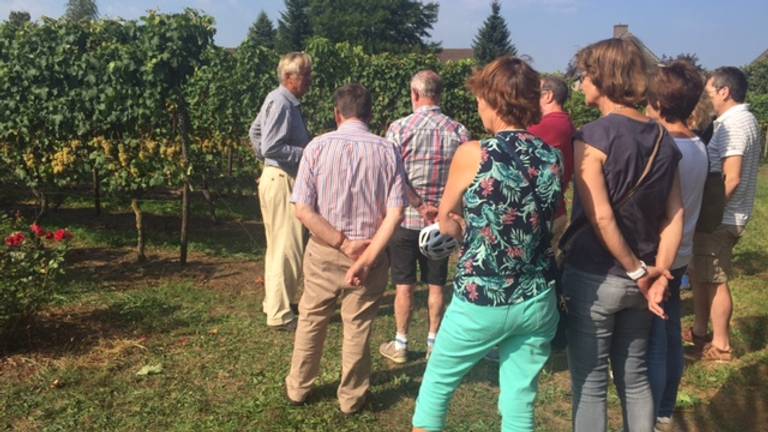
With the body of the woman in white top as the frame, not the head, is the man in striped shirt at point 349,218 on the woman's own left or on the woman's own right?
on the woman's own left

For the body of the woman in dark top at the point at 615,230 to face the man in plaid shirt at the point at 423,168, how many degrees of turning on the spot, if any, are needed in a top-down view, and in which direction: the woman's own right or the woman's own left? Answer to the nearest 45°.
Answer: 0° — they already face them

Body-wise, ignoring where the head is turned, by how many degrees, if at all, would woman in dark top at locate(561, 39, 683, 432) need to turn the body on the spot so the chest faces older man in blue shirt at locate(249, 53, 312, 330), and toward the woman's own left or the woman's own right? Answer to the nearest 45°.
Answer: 0° — they already face them

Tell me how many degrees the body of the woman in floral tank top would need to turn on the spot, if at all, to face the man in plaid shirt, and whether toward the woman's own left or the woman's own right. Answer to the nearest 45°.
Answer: approximately 45° to the woman's own right

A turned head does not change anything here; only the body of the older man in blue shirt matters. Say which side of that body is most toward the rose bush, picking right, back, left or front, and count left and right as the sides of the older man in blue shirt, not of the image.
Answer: back

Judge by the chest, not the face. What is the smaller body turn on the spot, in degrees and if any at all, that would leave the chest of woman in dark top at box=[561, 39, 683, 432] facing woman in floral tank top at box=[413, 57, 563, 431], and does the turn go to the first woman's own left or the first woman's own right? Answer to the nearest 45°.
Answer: approximately 90° to the first woman's own left

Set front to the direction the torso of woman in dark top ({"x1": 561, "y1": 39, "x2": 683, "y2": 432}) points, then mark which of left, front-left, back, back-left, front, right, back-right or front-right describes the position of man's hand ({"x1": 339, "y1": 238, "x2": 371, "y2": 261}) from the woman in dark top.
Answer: front-left

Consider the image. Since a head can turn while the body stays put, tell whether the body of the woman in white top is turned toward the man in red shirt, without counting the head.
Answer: yes

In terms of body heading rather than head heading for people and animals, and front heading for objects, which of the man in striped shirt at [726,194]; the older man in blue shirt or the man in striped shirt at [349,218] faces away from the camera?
the man in striped shirt at [349,218]

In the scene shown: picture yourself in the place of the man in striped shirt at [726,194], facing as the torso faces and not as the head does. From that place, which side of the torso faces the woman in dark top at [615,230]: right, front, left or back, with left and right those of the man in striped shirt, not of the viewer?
left

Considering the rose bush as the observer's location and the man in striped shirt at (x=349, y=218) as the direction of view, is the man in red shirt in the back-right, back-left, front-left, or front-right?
front-left

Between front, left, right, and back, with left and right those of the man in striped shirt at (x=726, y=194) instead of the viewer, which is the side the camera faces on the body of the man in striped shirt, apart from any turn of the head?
left

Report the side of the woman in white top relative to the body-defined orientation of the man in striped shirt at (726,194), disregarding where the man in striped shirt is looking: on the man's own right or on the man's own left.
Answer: on the man's own left

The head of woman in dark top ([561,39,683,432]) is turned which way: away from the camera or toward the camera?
away from the camera

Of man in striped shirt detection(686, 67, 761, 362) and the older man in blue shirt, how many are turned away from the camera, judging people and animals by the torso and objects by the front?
0

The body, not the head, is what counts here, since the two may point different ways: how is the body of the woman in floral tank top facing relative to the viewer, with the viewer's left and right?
facing away from the viewer and to the left of the viewer
